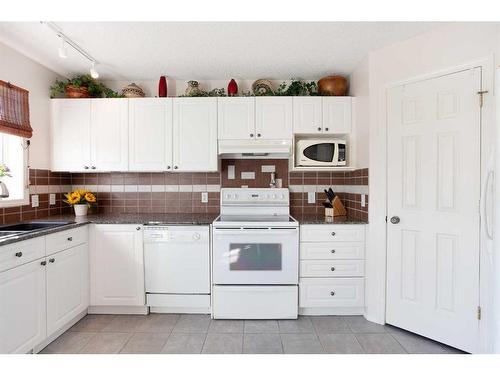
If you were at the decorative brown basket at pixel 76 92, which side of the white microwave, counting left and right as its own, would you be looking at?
right

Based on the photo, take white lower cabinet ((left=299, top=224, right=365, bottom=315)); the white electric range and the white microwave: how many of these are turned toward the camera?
3

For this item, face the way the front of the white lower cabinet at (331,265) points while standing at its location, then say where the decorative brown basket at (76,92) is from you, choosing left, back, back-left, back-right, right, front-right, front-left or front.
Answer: right

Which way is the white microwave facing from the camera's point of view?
toward the camera

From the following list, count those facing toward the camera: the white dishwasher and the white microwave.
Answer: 2

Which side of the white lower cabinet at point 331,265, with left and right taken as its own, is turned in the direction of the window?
right

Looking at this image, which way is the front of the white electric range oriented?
toward the camera

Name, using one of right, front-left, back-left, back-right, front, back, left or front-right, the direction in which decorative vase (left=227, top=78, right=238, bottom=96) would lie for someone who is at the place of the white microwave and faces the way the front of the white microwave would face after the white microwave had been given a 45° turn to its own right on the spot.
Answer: front-right

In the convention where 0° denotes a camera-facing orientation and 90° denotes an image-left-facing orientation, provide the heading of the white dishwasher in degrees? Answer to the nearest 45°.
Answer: approximately 0°

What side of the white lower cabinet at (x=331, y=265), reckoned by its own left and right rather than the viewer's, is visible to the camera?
front
